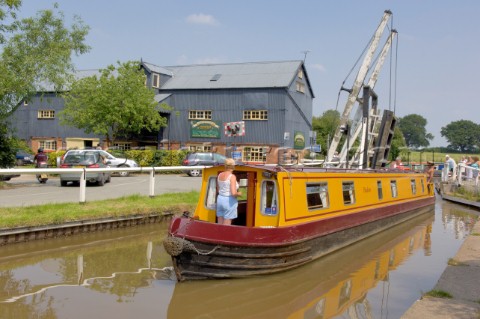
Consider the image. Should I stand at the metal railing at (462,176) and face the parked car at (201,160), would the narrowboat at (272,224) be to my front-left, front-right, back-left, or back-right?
front-left

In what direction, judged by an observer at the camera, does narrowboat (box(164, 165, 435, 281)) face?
facing the viewer and to the left of the viewer

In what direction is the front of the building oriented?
toward the camera

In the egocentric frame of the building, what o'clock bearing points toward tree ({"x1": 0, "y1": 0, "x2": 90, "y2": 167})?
The tree is roughly at 1 o'clock from the building.

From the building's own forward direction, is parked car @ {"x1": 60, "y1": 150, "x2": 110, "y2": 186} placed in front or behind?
in front

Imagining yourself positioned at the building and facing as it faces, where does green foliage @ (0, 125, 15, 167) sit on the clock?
The green foliage is roughly at 1 o'clock from the building.

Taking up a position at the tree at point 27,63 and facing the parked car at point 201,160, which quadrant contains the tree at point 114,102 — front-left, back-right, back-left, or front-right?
front-left

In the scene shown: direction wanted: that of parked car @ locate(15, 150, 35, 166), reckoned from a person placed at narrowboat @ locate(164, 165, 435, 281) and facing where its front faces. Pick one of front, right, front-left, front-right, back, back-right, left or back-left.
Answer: right

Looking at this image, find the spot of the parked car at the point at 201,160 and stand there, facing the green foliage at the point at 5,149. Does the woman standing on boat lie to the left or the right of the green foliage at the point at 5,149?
left

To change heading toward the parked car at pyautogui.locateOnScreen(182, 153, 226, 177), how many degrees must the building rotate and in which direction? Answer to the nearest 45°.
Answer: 0° — it already faces it
